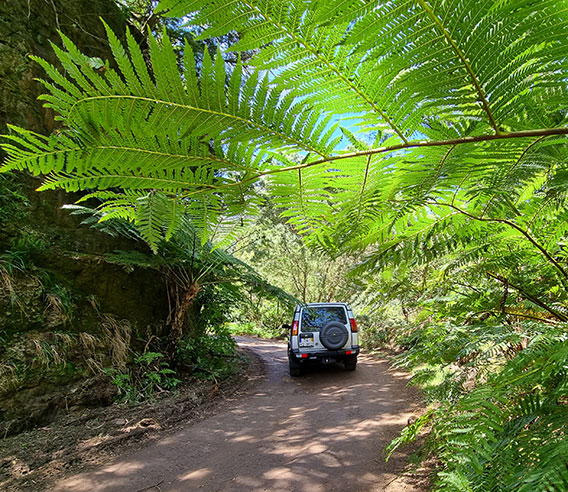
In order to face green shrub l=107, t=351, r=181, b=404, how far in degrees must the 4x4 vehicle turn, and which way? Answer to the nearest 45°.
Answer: approximately 135° to its left

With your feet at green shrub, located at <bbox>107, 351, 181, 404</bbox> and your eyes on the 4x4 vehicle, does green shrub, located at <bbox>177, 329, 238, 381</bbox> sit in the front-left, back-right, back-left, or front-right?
front-left

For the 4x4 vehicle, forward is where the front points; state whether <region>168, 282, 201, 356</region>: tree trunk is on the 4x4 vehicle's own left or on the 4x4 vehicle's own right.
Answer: on the 4x4 vehicle's own left

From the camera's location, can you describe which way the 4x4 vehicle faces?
facing away from the viewer

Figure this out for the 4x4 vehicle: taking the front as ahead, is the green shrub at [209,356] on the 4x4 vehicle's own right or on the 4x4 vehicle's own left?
on the 4x4 vehicle's own left
